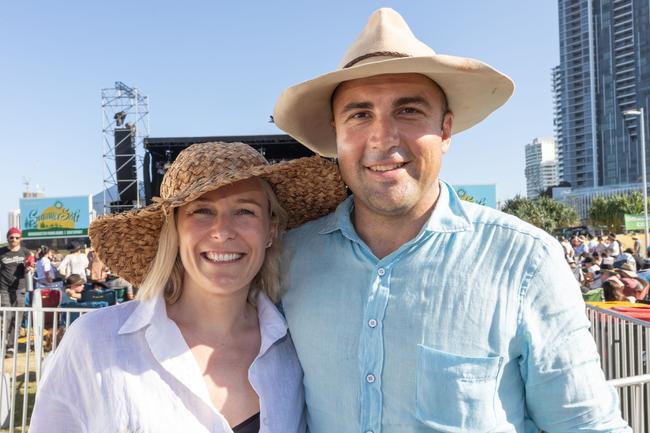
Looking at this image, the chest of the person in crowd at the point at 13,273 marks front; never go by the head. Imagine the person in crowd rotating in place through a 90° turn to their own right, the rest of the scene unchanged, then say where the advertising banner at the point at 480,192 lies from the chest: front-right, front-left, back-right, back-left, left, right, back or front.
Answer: back

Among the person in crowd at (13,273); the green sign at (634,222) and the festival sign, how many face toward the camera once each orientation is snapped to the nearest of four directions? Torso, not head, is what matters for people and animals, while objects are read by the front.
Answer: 3

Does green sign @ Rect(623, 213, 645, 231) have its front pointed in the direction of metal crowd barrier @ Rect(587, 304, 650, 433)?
yes

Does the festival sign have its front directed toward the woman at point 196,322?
yes

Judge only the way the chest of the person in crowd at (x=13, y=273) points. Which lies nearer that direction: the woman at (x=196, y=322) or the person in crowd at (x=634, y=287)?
the woman

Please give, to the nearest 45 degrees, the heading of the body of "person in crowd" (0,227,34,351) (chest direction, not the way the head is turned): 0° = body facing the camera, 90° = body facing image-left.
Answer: approximately 0°

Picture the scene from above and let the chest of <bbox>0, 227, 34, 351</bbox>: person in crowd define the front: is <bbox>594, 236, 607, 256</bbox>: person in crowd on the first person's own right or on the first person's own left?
on the first person's own left

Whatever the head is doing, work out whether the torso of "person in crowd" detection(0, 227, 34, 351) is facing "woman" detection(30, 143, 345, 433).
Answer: yes

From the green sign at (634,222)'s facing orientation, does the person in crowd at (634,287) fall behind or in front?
in front

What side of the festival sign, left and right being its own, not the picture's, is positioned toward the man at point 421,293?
front

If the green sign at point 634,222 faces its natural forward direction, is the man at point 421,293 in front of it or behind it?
in front
